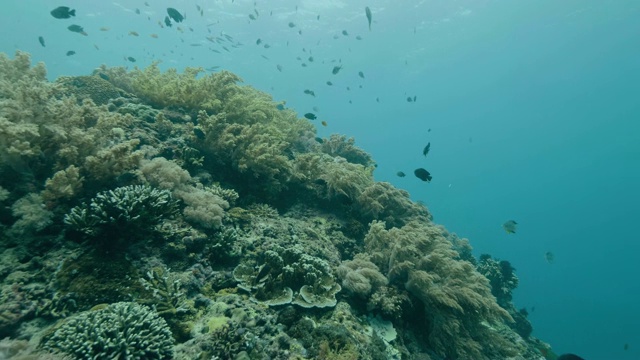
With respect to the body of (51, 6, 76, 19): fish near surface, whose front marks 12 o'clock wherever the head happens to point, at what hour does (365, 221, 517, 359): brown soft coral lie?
The brown soft coral is roughly at 8 o'clock from the fish near surface.

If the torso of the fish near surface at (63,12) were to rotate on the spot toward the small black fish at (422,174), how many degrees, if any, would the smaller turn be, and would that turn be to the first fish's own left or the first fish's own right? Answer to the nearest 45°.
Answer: approximately 135° to the first fish's own left

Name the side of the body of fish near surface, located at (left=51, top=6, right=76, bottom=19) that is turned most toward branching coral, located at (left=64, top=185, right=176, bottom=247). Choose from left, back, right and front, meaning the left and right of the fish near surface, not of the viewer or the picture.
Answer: left

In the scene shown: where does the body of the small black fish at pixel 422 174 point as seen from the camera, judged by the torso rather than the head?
to the viewer's left

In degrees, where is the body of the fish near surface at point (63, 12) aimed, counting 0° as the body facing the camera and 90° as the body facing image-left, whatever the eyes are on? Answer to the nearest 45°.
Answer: approximately 90°

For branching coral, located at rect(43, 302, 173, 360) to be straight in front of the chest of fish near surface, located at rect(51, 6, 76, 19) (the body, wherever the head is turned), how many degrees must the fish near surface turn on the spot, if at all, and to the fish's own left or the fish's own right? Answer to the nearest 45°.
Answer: approximately 90° to the fish's own left

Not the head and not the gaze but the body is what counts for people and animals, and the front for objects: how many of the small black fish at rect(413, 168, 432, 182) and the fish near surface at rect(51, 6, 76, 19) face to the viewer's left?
2

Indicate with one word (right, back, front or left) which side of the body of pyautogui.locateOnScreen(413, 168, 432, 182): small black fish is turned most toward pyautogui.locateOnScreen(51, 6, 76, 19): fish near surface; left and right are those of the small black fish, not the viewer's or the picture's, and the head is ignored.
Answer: front
